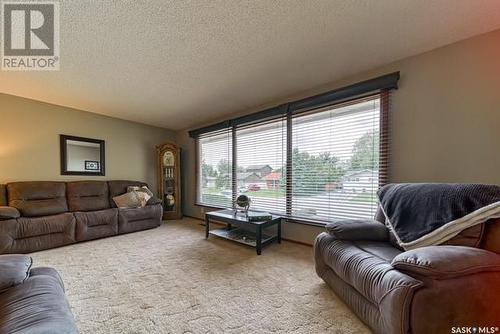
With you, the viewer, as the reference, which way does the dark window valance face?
facing the viewer and to the left of the viewer

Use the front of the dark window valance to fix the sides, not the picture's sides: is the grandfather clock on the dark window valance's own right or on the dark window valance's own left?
on the dark window valance's own right

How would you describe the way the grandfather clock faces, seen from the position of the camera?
facing the viewer

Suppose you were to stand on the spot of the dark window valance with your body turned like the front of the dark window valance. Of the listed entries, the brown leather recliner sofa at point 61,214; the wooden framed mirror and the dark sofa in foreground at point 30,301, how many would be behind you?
0

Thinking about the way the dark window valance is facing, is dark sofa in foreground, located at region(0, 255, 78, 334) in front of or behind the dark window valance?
in front

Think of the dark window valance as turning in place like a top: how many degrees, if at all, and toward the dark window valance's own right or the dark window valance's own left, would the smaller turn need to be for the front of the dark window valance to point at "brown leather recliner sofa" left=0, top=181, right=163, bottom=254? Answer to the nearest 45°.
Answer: approximately 45° to the dark window valance's own right

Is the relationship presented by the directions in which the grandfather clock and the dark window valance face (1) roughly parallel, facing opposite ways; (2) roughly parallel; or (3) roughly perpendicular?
roughly perpendicular

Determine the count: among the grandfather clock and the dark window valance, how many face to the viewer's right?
0

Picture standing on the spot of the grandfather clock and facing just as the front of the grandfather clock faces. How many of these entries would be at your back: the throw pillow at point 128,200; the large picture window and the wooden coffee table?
0

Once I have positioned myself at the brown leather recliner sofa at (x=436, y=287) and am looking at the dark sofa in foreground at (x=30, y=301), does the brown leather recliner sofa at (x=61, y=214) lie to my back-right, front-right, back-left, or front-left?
front-right

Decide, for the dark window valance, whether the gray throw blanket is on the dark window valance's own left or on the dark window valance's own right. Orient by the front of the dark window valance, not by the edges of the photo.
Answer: on the dark window valance's own left

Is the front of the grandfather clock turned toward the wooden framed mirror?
no

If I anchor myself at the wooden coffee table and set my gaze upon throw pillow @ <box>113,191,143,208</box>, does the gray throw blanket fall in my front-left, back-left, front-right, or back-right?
back-left

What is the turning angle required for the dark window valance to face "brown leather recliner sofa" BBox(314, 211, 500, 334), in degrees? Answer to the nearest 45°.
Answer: approximately 45° to its left

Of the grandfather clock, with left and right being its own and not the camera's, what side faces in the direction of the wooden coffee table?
front

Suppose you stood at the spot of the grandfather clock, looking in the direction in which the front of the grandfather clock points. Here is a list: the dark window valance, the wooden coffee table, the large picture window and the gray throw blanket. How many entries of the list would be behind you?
0
